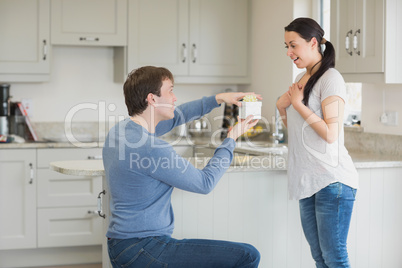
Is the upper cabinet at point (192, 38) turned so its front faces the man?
yes

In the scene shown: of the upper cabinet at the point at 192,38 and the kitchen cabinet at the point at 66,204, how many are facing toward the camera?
2

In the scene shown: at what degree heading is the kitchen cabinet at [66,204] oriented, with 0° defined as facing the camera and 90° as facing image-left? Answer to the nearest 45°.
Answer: approximately 0°

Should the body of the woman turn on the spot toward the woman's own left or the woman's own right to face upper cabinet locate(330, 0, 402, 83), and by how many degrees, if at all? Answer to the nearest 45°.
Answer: approximately 135° to the woman's own right

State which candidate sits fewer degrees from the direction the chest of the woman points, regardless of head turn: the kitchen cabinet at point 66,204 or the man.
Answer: the man

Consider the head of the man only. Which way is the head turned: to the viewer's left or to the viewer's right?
to the viewer's right

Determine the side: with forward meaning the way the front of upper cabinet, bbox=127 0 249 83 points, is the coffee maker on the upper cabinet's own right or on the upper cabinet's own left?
on the upper cabinet's own right

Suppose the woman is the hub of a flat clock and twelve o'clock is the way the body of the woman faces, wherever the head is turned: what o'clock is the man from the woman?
The man is roughly at 12 o'clock from the woman.

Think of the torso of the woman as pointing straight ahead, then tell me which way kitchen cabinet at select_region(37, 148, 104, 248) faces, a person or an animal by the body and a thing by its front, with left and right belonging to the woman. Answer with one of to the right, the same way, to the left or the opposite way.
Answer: to the left
